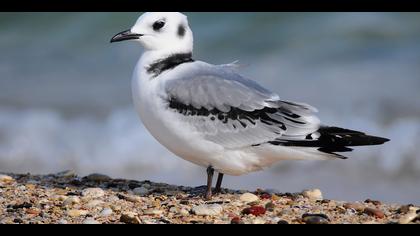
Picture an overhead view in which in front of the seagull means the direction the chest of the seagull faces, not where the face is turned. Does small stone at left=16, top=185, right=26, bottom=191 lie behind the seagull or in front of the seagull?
in front

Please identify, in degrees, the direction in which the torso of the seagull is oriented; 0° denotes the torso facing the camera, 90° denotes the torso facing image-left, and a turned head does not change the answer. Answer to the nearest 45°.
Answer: approximately 90°

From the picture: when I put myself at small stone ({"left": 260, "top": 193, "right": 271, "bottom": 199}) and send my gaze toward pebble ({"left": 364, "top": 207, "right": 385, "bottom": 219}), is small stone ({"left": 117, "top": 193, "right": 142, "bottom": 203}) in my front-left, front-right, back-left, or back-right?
back-right

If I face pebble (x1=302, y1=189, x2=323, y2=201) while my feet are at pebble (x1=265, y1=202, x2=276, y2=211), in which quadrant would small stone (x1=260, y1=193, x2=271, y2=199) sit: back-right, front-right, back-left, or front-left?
front-left

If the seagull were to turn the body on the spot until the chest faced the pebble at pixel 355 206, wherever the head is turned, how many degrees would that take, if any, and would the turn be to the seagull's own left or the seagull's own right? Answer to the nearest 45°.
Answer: approximately 180°

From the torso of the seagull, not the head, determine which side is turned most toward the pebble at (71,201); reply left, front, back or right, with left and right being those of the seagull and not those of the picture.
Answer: front

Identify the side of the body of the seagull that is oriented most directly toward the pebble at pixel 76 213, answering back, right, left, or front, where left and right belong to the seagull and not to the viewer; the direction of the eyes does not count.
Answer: front

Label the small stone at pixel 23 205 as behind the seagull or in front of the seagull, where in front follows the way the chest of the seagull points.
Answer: in front

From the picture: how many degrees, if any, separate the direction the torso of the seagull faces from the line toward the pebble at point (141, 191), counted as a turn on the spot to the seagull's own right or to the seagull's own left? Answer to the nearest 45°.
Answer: approximately 45° to the seagull's own right
